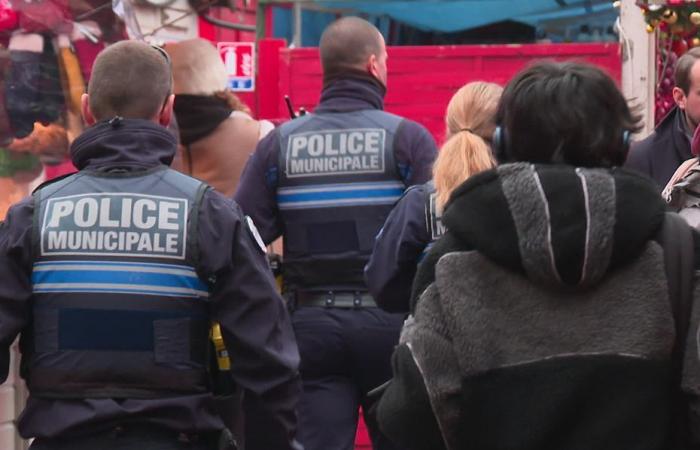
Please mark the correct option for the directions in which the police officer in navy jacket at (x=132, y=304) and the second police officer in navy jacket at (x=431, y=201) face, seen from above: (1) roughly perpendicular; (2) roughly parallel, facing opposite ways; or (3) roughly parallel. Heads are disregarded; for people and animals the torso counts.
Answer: roughly parallel

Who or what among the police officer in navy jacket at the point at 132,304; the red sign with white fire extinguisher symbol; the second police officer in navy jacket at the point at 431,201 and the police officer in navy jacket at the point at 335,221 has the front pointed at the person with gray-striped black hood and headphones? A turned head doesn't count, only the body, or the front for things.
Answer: the red sign with white fire extinguisher symbol

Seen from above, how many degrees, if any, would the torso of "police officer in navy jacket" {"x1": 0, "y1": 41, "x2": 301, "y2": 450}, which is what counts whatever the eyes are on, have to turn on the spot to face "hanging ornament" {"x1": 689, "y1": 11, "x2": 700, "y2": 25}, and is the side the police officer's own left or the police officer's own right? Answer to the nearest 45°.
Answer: approximately 45° to the police officer's own right

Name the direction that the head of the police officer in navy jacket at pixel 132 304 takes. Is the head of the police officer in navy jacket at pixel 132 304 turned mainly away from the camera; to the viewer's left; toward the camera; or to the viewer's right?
away from the camera

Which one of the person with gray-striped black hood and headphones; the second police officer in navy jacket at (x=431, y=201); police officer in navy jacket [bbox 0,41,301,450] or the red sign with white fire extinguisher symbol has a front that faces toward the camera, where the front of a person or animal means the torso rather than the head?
the red sign with white fire extinguisher symbol

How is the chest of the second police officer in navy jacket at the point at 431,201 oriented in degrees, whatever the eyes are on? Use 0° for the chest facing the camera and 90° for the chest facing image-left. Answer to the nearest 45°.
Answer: approximately 180°

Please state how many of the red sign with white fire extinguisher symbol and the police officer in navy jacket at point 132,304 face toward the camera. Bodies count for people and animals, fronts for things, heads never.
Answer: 1

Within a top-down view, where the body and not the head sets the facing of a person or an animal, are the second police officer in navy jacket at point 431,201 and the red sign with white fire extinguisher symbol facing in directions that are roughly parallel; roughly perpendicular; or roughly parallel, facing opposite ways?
roughly parallel, facing opposite ways

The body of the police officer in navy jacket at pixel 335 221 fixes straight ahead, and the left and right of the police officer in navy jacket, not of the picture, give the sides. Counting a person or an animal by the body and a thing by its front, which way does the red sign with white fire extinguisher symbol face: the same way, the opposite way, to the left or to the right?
the opposite way

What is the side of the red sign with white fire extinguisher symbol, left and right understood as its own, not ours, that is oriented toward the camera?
front

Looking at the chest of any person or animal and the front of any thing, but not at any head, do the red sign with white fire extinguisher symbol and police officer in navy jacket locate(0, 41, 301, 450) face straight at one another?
yes

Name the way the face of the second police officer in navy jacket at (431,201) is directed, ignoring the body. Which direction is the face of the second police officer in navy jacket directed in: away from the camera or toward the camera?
away from the camera

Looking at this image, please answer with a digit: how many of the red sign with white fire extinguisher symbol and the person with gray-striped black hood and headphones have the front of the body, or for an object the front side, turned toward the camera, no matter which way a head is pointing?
1

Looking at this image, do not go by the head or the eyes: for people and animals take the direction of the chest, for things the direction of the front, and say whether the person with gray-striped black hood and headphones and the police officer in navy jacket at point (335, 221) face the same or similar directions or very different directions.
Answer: same or similar directions

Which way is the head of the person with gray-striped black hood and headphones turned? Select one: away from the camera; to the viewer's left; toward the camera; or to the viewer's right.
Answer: away from the camera

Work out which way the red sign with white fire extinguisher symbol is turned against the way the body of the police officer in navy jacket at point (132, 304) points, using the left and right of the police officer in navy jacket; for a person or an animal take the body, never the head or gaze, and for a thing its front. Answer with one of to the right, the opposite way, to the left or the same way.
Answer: the opposite way

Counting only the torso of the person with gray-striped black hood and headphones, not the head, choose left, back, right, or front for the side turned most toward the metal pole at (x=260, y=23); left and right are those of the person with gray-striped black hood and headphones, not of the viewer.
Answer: front

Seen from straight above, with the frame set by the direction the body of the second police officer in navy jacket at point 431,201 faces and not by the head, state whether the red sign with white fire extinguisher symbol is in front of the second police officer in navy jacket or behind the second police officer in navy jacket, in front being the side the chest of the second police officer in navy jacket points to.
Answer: in front

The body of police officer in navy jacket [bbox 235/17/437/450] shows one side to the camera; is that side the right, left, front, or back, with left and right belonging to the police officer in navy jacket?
back

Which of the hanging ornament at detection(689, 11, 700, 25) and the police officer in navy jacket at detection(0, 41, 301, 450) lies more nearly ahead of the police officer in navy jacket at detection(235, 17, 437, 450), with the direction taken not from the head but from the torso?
the hanging ornament

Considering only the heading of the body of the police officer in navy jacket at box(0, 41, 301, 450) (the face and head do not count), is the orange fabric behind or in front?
in front
